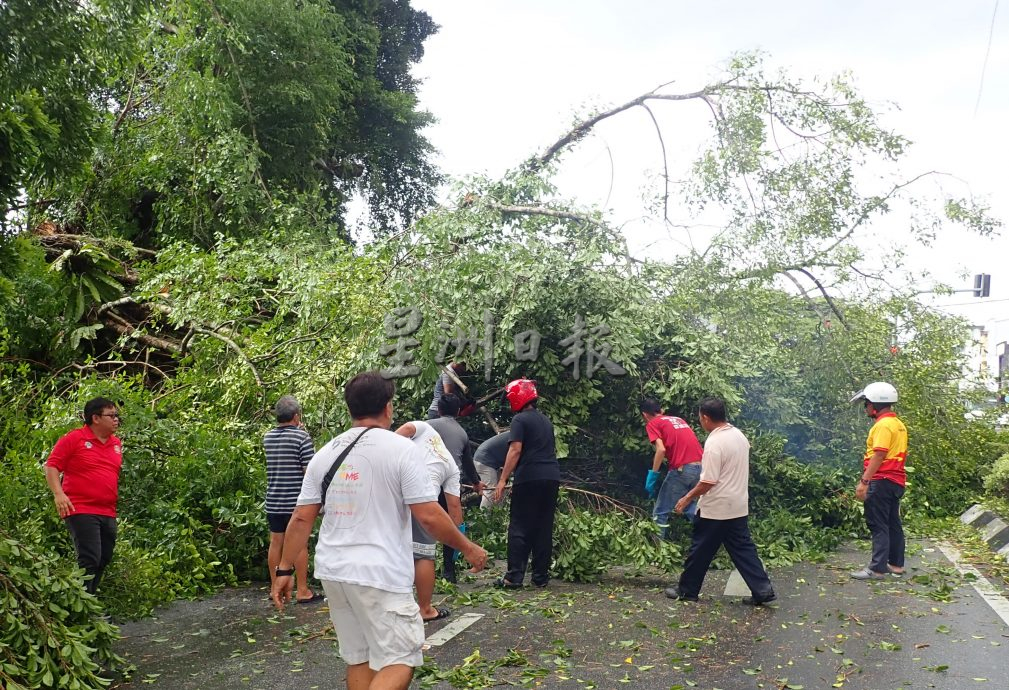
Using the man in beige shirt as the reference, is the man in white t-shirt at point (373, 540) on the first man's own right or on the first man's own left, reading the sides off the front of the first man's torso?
on the first man's own left

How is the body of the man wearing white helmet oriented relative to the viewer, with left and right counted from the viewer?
facing to the left of the viewer

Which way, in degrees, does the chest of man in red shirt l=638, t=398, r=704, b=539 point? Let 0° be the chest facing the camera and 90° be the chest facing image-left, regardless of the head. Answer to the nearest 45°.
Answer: approximately 135°

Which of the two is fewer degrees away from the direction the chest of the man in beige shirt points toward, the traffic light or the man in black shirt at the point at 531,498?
the man in black shirt

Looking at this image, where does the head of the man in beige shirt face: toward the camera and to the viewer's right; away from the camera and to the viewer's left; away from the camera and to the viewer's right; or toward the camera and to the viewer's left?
away from the camera and to the viewer's left

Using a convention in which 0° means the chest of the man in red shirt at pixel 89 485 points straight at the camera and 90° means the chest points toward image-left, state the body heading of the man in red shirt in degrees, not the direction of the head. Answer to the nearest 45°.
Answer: approximately 315°

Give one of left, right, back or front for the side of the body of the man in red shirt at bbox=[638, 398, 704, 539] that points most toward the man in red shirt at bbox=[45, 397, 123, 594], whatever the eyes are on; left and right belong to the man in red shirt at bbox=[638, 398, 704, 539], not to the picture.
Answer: left

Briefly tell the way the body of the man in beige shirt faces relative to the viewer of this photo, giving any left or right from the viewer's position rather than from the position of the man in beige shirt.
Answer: facing away from the viewer and to the left of the viewer

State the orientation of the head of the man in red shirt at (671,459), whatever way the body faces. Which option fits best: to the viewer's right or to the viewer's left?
to the viewer's left
